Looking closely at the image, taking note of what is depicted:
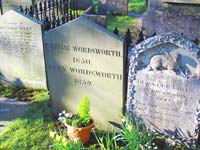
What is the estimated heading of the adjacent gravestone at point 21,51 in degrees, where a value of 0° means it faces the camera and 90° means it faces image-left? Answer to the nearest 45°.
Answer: approximately 45°

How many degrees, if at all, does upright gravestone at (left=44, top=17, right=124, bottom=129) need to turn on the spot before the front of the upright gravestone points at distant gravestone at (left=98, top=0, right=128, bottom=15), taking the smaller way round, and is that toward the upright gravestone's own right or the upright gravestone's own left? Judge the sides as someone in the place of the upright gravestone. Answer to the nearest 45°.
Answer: approximately 135° to the upright gravestone's own right

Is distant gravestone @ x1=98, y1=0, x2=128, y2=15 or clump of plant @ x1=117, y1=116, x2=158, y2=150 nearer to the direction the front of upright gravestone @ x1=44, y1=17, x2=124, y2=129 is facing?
the clump of plant

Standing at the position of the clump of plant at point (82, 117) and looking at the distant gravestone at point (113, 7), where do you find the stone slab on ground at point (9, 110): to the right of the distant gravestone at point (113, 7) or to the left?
left

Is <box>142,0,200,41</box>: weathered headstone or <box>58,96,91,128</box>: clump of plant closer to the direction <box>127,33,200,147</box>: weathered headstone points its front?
the clump of plant

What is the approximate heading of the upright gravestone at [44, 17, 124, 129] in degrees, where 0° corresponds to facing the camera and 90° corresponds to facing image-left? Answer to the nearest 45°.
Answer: approximately 45°

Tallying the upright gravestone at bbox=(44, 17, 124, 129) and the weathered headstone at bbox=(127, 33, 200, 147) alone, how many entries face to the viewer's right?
0

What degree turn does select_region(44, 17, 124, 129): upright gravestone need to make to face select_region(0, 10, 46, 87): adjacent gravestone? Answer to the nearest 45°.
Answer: approximately 90° to its right
